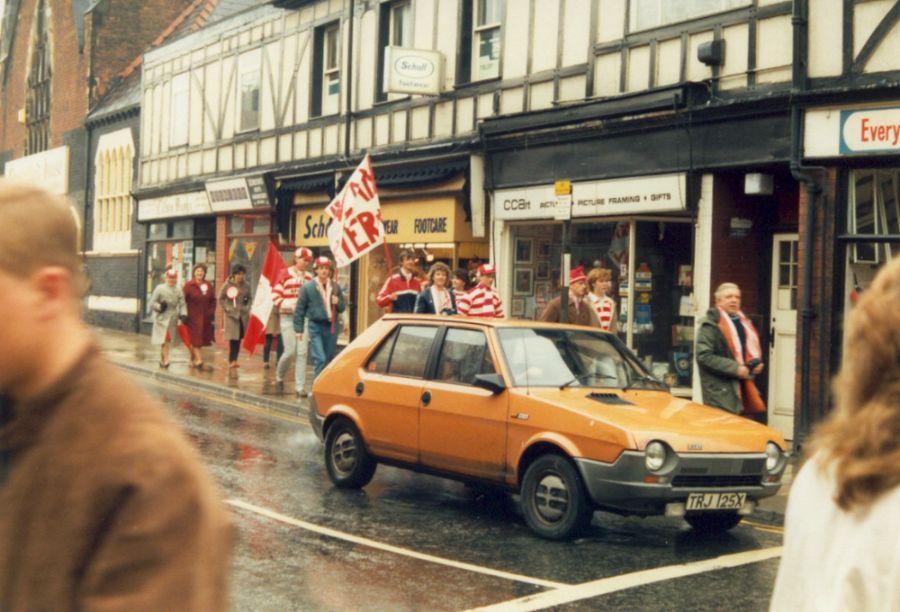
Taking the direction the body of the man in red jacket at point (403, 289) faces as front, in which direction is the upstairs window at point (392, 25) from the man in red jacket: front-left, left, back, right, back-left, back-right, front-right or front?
back-left

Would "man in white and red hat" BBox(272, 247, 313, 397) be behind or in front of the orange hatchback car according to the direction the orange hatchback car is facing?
behind

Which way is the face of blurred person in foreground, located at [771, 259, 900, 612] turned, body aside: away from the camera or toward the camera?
away from the camera

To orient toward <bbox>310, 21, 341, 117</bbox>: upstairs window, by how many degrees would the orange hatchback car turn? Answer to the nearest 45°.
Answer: approximately 135° to its left

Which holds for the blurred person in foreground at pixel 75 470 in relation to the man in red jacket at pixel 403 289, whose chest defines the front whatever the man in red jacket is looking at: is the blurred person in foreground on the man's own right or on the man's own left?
on the man's own right
